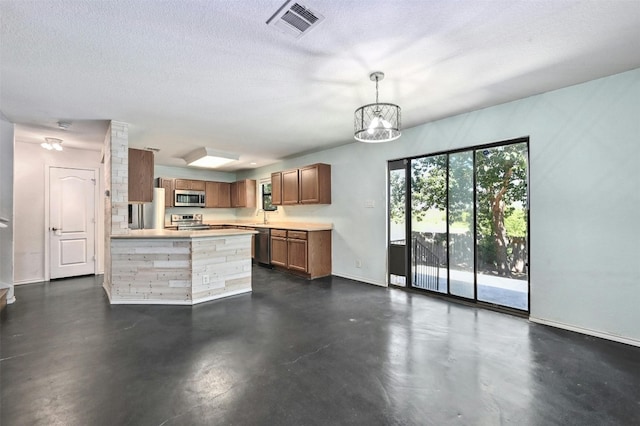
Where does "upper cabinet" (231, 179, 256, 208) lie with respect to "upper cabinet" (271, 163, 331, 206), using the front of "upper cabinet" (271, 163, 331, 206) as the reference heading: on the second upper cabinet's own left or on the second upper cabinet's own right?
on the second upper cabinet's own right

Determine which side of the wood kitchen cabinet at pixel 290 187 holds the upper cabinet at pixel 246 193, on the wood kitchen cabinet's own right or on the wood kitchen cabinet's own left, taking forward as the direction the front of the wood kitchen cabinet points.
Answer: on the wood kitchen cabinet's own right

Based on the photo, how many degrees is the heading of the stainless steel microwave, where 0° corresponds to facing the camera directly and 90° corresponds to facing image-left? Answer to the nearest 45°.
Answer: approximately 0°

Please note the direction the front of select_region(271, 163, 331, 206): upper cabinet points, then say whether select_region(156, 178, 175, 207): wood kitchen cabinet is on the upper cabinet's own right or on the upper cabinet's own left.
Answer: on the upper cabinet's own right

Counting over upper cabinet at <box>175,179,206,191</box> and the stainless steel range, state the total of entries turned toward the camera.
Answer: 2

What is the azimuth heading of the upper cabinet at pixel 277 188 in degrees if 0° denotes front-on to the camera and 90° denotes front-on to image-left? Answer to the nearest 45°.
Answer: approximately 45°

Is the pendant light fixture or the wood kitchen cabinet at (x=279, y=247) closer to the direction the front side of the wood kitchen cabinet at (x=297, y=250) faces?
the pendant light fixture

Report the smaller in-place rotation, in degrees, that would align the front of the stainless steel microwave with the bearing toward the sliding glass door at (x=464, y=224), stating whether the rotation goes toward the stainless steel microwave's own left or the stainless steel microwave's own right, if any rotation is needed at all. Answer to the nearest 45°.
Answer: approximately 45° to the stainless steel microwave's own left

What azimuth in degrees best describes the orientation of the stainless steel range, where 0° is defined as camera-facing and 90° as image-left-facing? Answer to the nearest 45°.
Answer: approximately 0°

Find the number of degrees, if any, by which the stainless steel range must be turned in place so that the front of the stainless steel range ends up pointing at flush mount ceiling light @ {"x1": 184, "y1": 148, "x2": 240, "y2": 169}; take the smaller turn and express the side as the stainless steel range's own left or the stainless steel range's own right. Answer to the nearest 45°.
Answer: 0° — it already faces it

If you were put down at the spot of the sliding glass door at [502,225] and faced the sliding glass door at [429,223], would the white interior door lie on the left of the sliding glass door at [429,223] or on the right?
left
